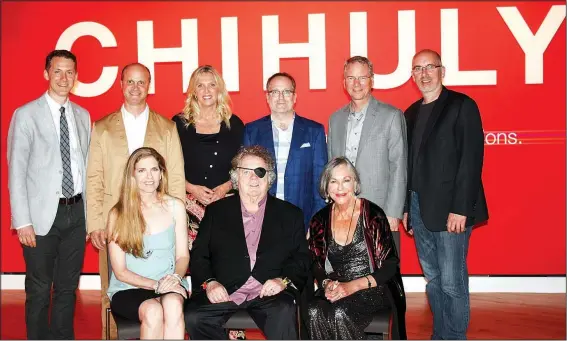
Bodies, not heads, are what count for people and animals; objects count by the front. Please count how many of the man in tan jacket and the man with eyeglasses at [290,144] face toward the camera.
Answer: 2

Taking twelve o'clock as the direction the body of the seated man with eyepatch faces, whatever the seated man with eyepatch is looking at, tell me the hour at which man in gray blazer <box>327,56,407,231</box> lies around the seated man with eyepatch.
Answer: The man in gray blazer is roughly at 8 o'clock from the seated man with eyepatch.

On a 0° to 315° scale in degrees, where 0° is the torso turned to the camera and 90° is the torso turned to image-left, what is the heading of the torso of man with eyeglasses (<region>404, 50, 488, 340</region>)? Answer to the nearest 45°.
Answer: approximately 45°

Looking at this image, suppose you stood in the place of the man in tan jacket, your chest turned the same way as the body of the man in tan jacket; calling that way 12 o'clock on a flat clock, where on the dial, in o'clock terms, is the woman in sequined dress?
The woman in sequined dress is roughly at 10 o'clock from the man in tan jacket.

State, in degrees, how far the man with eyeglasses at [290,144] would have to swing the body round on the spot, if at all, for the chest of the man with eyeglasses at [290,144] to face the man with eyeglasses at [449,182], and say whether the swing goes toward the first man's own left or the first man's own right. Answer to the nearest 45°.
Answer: approximately 90° to the first man's own left

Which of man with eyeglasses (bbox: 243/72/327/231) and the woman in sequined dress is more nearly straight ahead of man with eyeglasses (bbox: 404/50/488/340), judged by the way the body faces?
the woman in sequined dress

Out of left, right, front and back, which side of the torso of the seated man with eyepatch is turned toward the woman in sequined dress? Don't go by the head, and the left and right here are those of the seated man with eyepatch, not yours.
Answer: left

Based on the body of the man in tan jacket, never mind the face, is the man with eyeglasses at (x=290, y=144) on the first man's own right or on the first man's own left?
on the first man's own left

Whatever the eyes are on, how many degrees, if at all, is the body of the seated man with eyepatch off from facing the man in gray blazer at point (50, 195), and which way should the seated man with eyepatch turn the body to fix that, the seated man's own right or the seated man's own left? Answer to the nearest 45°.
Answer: approximately 135° to the seated man's own right
